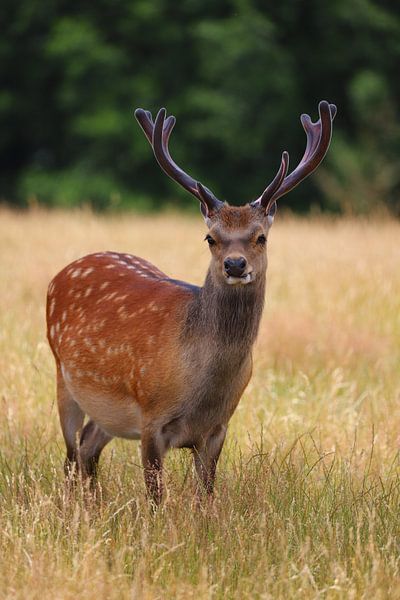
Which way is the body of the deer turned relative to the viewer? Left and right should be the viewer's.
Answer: facing the viewer and to the right of the viewer
